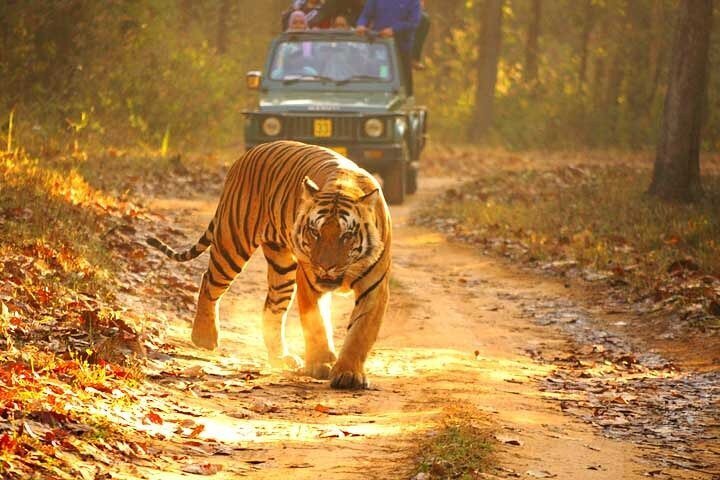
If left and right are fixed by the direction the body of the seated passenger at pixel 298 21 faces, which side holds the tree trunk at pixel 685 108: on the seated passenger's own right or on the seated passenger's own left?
on the seated passenger's own left

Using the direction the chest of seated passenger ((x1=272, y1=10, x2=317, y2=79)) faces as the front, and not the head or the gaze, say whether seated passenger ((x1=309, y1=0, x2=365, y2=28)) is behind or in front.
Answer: behind

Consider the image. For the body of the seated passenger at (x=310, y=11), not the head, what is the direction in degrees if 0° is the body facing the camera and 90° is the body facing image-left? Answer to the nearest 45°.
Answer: approximately 0°

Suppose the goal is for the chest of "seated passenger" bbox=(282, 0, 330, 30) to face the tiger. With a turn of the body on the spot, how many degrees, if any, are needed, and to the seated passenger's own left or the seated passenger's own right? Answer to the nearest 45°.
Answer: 0° — they already face it

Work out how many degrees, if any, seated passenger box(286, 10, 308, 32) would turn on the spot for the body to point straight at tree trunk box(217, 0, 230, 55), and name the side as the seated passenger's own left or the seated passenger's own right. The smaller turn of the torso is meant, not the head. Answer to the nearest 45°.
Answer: approximately 180°

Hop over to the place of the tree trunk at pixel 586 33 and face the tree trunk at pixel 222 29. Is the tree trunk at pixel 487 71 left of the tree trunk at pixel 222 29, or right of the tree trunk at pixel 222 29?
left

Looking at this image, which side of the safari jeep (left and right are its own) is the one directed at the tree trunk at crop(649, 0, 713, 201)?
left

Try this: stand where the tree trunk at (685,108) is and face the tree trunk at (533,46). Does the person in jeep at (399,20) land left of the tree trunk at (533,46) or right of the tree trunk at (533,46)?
left

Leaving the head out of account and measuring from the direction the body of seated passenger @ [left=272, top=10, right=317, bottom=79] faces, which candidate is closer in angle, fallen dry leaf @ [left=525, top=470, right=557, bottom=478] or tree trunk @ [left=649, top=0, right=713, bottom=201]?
the fallen dry leaf
